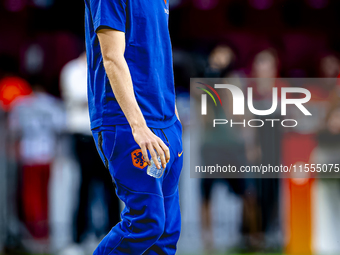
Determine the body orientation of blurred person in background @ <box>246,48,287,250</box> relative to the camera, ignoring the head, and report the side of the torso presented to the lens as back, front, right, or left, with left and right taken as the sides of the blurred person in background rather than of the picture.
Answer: front

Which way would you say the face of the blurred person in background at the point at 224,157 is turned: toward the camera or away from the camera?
toward the camera

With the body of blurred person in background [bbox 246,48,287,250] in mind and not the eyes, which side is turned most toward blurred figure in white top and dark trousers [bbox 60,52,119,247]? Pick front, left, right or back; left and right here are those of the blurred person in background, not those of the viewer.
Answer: right

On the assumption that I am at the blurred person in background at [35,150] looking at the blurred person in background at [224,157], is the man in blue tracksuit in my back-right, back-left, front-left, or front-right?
front-right

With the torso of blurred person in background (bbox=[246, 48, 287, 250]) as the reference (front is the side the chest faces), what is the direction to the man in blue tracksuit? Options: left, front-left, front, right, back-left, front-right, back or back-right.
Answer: front
